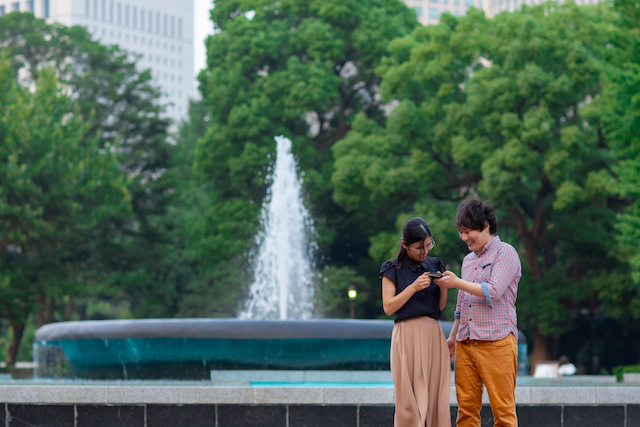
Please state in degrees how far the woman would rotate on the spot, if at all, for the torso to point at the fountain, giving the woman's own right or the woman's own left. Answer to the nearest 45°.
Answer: approximately 180°

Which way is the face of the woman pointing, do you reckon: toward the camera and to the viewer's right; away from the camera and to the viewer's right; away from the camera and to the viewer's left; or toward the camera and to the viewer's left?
toward the camera and to the viewer's right

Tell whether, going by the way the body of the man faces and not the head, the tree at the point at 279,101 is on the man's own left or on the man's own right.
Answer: on the man's own right

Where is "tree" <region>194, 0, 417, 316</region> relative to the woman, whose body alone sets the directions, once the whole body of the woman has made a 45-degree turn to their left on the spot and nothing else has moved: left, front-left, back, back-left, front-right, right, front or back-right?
left

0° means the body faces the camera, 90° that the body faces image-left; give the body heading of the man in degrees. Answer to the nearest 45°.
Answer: approximately 45°

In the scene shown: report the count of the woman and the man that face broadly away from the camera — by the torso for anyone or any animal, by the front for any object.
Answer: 0

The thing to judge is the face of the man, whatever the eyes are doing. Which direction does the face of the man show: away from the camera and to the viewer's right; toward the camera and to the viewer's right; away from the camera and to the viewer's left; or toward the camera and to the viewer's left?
toward the camera and to the viewer's left

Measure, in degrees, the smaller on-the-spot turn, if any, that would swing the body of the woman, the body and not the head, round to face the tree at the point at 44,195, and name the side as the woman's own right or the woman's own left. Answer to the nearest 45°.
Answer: approximately 180°

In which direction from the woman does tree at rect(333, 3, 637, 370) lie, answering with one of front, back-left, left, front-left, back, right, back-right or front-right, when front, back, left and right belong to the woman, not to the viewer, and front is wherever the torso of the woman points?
back-left

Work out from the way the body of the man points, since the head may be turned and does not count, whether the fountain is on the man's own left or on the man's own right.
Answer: on the man's own right
